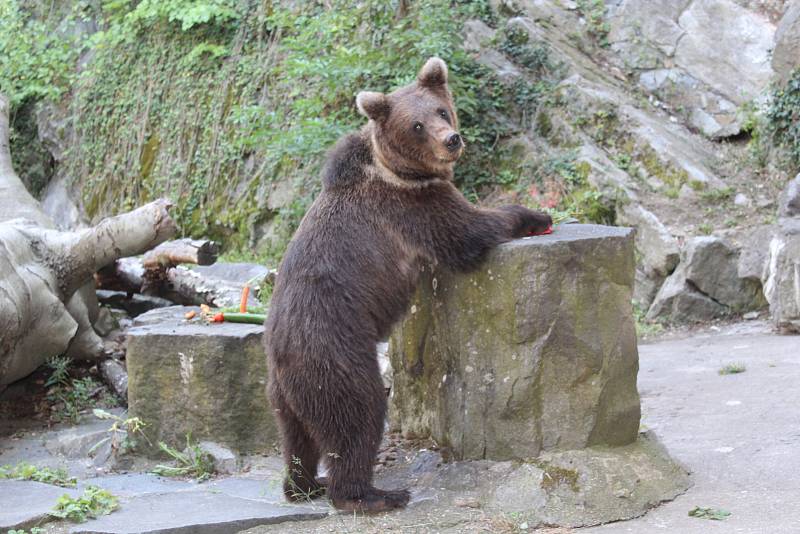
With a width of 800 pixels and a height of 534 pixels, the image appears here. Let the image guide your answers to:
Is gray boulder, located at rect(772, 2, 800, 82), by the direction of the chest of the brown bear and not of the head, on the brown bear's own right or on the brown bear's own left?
on the brown bear's own left

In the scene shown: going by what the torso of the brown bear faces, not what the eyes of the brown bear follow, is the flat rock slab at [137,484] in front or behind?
behind

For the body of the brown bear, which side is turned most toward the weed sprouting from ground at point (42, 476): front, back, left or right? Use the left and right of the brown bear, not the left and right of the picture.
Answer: back

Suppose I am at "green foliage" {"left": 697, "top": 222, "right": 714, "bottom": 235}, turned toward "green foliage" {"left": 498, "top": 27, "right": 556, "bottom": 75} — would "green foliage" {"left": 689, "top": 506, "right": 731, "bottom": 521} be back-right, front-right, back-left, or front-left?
back-left

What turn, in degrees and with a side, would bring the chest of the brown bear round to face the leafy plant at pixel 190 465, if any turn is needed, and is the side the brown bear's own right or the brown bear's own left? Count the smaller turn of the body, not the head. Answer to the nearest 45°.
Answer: approximately 135° to the brown bear's own left

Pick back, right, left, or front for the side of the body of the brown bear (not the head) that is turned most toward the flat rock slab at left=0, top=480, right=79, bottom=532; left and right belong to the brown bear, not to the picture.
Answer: back

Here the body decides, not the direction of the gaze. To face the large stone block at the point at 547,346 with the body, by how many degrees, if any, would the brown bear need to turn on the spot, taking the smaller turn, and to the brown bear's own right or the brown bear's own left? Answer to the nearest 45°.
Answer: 0° — it already faces it

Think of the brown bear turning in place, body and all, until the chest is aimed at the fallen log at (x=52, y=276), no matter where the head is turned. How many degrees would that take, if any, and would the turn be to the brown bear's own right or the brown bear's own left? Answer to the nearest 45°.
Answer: approximately 135° to the brown bear's own left

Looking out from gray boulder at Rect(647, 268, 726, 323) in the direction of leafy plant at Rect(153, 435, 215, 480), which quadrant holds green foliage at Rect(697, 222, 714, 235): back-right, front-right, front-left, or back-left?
back-right

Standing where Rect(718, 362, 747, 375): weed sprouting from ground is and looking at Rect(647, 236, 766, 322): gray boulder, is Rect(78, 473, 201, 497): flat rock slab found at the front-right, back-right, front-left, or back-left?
back-left

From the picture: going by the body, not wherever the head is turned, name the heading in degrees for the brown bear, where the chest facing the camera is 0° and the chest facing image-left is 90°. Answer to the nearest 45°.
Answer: approximately 270°

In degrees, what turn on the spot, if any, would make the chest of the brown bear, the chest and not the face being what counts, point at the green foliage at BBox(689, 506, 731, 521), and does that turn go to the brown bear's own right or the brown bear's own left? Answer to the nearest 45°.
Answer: approximately 45° to the brown bear's own right

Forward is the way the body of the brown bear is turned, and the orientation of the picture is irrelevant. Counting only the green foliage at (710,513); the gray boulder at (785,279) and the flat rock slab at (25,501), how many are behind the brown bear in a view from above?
1
